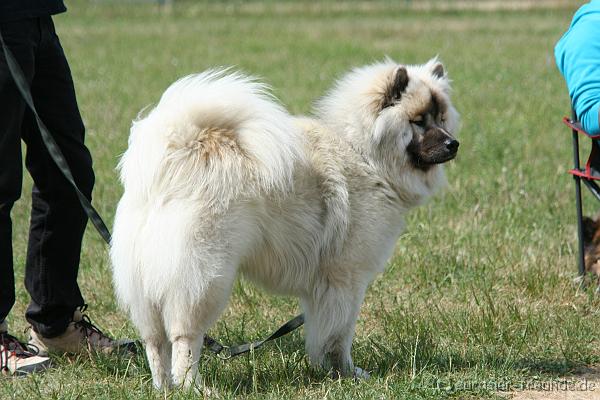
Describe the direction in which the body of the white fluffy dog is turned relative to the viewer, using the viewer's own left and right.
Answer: facing away from the viewer and to the right of the viewer

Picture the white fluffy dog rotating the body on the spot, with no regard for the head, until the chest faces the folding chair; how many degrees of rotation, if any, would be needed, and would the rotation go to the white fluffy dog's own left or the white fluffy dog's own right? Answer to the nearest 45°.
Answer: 0° — it already faces it
